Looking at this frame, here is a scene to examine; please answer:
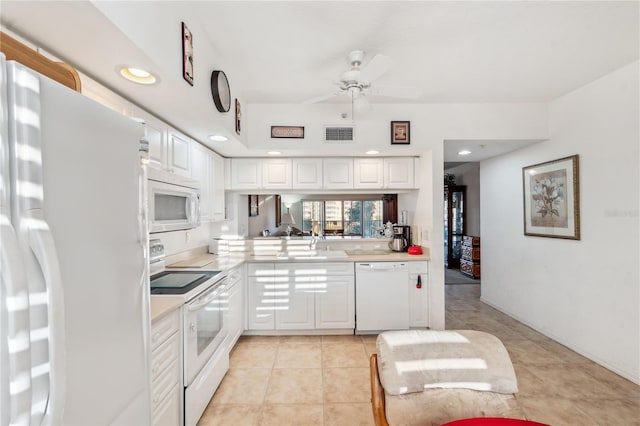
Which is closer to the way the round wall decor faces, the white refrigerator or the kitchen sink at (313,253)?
the kitchen sink

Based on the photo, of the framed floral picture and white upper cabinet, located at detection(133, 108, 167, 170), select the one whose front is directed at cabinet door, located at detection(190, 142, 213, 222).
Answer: the framed floral picture

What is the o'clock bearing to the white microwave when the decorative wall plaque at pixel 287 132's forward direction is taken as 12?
The white microwave is roughly at 1 o'clock from the decorative wall plaque.

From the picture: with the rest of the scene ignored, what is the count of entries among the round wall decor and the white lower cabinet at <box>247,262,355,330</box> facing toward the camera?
1

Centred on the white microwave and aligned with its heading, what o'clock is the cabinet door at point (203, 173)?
The cabinet door is roughly at 8 o'clock from the white microwave.

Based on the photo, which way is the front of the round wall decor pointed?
to the viewer's right

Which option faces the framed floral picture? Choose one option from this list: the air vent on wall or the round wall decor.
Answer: the round wall decor
